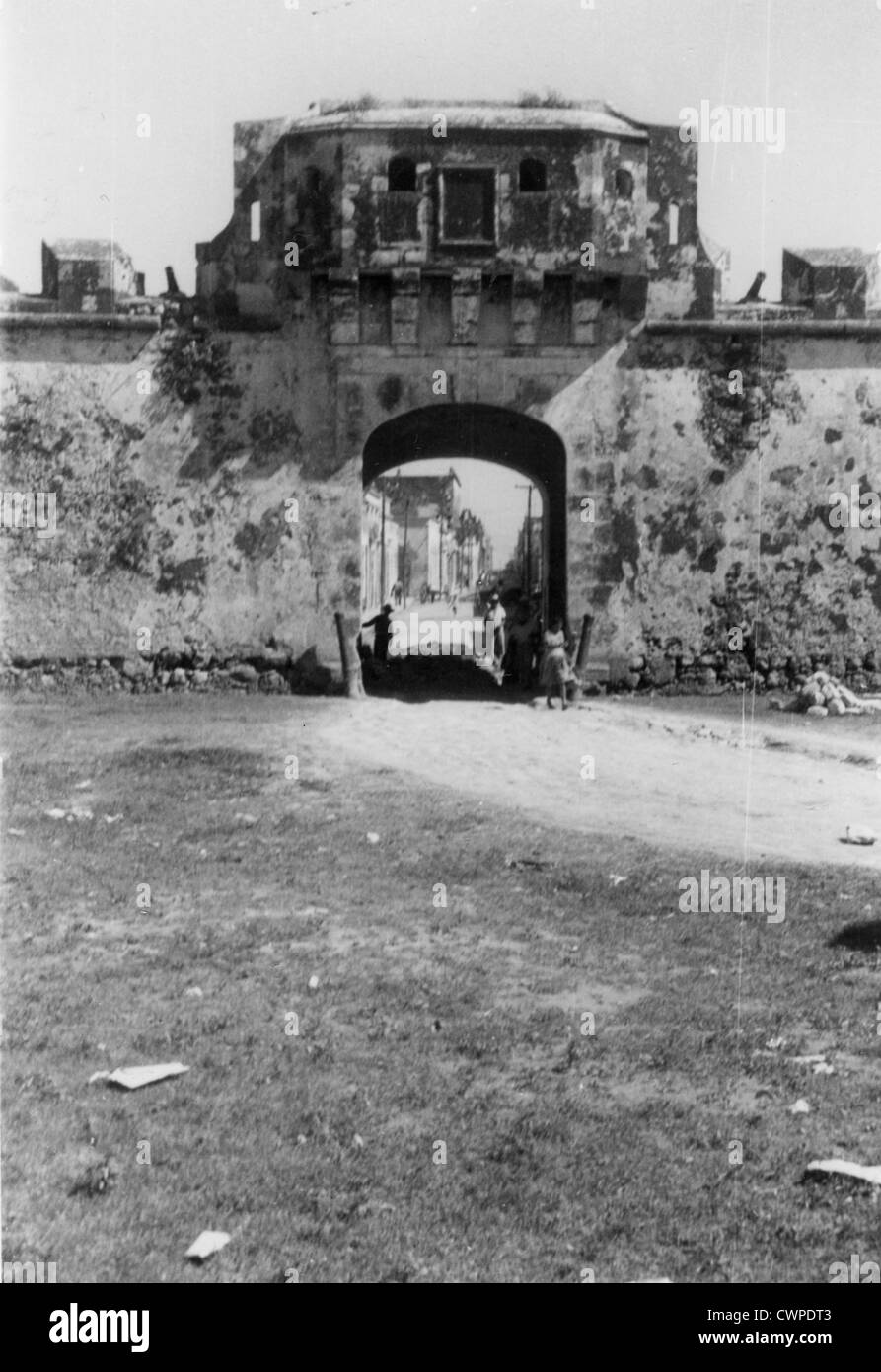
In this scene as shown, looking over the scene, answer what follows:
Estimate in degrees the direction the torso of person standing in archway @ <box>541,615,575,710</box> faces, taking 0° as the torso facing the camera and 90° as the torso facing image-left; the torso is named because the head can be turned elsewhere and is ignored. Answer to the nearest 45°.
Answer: approximately 0°

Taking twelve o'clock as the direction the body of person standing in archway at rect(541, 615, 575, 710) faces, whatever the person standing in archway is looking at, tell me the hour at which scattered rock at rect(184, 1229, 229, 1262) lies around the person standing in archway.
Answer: The scattered rock is roughly at 12 o'clock from the person standing in archway.

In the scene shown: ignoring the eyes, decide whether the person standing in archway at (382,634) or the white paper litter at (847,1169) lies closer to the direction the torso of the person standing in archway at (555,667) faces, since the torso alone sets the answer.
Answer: the white paper litter

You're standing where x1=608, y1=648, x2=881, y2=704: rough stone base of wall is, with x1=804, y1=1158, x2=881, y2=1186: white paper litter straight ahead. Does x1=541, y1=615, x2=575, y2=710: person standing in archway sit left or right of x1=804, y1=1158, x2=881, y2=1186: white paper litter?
right

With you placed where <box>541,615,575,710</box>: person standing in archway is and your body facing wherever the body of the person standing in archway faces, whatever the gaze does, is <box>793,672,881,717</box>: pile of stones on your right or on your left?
on your left

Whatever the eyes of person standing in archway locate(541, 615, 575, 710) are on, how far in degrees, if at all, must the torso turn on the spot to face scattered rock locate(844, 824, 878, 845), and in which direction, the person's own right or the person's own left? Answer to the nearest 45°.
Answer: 0° — they already face it

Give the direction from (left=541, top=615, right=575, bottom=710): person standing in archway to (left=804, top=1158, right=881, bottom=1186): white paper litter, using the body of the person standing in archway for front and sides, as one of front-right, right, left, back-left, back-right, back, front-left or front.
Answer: front

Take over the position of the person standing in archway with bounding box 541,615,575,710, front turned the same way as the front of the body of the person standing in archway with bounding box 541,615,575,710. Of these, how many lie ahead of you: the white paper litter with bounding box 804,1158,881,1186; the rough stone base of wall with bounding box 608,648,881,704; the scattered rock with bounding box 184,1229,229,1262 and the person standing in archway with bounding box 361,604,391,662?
2

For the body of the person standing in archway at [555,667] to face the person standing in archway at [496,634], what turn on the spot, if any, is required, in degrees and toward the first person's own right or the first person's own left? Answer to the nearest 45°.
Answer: approximately 180°

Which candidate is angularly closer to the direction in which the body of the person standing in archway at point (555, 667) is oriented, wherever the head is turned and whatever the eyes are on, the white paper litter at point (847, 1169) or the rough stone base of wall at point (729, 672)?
the white paper litter

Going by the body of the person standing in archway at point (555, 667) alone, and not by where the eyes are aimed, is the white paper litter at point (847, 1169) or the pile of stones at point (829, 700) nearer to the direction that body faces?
the white paper litter

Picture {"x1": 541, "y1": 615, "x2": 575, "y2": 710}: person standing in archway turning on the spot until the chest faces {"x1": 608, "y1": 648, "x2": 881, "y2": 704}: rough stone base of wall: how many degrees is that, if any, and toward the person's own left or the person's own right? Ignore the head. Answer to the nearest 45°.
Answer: approximately 135° to the person's own left

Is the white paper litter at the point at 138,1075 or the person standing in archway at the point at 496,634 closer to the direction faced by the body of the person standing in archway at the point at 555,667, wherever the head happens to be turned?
the white paper litter
